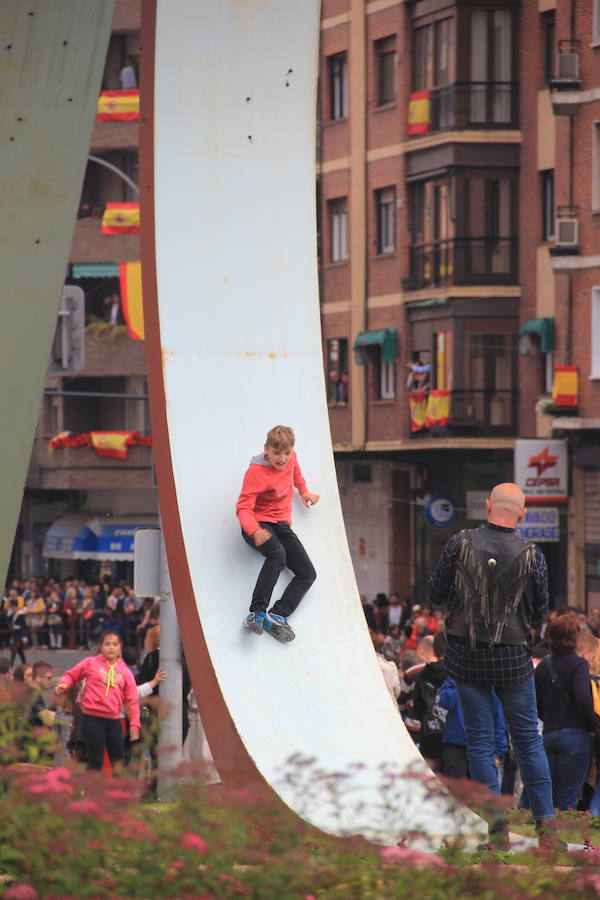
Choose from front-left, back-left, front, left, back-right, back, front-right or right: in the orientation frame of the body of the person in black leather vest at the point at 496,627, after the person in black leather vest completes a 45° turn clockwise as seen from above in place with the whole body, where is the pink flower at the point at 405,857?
back-right

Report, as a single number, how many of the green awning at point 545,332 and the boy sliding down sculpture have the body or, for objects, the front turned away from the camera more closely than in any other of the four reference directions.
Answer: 0

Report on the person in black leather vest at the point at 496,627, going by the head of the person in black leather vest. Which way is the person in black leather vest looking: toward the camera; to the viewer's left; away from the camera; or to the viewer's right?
away from the camera

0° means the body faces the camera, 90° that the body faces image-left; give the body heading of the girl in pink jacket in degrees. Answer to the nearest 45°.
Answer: approximately 0°

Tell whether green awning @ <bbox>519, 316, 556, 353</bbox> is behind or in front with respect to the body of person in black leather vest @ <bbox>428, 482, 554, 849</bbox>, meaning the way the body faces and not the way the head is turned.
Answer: in front

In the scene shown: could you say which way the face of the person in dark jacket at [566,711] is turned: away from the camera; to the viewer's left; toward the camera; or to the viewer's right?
away from the camera

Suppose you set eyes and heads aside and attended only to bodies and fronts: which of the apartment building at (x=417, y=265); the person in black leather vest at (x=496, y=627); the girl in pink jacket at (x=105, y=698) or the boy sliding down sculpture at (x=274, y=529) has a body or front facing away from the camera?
the person in black leather vest

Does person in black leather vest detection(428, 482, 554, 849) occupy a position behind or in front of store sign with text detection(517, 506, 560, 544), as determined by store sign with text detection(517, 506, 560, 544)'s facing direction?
in front

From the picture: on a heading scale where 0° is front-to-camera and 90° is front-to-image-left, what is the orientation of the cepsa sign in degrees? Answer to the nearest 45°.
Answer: approximately 0°

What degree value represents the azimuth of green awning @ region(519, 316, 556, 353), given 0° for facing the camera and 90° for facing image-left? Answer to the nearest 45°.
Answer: approximately 45°

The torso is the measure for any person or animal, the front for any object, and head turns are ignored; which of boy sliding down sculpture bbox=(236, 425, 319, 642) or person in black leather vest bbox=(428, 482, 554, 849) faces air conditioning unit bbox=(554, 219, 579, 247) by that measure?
the person in black leather vest

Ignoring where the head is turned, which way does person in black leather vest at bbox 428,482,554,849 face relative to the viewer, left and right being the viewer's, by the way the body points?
facing away from the viewer
